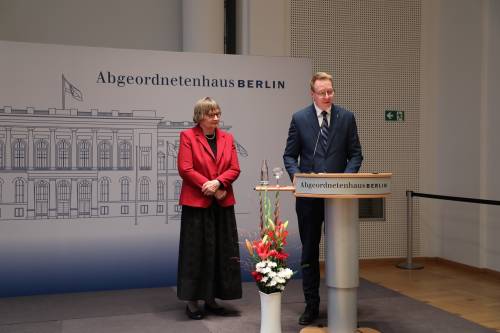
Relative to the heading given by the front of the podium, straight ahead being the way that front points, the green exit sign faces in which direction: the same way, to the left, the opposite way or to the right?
the same way

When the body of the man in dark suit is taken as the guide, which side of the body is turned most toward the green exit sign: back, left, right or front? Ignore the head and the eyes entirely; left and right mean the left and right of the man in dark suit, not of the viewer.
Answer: back

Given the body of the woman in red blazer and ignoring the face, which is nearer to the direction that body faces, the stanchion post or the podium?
the podium

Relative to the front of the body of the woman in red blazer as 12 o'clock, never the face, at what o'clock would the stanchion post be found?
The stanchion post is roughly at 9 o'clock from the woman in red blazer.

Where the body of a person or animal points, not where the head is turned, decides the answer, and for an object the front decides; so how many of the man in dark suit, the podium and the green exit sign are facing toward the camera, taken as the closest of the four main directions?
3

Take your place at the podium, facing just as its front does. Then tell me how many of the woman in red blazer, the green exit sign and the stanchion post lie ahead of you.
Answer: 0

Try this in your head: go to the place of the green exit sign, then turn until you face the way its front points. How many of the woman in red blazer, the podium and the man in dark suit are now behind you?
0

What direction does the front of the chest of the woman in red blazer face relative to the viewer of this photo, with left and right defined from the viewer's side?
facing the viewer and to the right of the viewer

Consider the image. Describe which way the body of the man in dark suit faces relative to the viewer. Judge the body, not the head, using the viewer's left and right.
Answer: facing the viewer

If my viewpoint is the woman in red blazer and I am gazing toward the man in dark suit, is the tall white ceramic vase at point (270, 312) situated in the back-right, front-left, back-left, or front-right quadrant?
front-right

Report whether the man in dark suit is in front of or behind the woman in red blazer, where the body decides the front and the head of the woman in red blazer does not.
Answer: in front

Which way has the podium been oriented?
toward the camera

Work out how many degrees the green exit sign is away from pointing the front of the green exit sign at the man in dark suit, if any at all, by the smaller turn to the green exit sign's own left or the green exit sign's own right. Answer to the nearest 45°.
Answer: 0° — it already faces them

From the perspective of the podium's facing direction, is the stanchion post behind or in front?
behind
